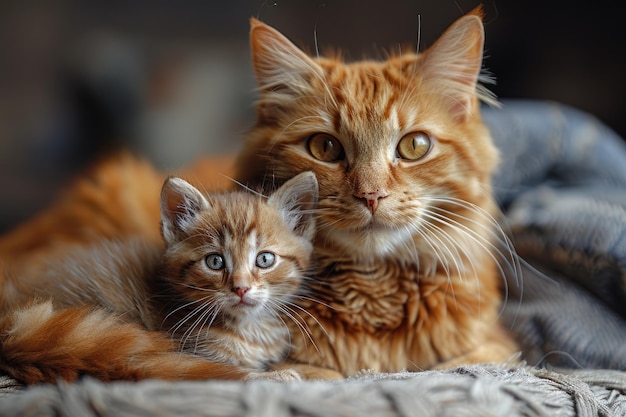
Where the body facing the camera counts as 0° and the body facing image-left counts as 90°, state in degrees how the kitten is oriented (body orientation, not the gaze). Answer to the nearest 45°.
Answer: approximately 315°

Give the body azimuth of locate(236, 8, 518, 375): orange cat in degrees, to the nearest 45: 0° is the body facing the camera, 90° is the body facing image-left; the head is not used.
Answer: approximately 0°
